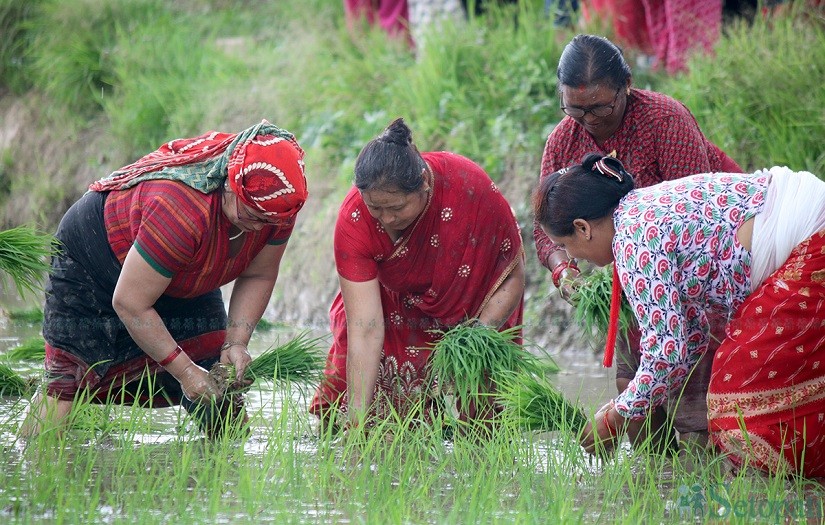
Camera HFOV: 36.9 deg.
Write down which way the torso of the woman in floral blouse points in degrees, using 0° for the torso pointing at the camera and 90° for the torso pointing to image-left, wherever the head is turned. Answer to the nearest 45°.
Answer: approximately 90°

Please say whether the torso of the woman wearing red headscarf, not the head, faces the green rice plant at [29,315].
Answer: no

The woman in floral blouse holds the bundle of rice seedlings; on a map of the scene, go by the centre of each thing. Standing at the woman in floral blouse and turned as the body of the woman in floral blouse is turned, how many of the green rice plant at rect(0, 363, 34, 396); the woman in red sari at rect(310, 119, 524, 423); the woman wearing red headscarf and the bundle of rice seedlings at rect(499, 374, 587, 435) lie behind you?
0

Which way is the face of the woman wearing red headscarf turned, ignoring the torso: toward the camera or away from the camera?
toward the camera

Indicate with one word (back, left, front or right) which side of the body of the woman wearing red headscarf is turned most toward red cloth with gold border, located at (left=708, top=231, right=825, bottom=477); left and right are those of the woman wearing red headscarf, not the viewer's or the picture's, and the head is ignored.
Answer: front

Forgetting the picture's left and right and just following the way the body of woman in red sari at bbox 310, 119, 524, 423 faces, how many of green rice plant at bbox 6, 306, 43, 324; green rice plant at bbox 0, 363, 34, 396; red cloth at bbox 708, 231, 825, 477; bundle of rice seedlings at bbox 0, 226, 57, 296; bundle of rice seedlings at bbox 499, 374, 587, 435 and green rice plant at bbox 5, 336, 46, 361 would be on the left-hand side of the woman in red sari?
2

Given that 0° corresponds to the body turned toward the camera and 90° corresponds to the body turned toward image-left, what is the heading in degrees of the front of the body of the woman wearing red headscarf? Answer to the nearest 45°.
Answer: approximately 315°

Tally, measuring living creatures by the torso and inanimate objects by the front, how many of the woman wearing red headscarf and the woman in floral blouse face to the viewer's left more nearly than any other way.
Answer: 1

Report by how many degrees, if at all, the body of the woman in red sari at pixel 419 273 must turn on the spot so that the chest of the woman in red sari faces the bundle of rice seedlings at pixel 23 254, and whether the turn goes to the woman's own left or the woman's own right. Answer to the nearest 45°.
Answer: approximately 45° to the woman's own right

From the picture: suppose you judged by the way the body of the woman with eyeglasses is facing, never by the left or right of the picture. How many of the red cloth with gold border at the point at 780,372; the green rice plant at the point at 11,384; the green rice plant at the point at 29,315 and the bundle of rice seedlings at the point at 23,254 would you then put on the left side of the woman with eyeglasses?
1

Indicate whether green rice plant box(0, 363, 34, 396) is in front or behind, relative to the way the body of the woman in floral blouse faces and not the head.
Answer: in front

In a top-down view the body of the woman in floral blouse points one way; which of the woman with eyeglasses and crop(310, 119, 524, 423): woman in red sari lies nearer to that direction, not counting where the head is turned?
the woman in red sari

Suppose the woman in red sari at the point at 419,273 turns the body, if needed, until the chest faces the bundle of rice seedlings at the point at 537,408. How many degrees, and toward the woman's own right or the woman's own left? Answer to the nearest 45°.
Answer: approximately 90° to the woman's own left

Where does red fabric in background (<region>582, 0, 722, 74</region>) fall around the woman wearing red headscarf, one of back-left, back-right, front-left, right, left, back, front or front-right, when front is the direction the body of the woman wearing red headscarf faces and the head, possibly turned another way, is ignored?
left

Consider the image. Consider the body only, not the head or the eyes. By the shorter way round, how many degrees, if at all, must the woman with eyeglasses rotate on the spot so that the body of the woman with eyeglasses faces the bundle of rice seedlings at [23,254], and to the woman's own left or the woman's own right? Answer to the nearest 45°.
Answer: approximately 45° to the woman's own right

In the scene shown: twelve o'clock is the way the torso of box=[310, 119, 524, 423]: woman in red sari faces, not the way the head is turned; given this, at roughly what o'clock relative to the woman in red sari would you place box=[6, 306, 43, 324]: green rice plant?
The green rice plant is roughly at 3 o'clock from the woman in red sari.

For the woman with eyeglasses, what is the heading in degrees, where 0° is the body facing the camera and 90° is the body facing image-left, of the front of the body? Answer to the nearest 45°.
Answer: approximately 45°

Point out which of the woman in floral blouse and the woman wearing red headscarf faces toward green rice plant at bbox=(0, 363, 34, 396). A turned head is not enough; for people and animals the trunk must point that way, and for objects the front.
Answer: the woman in floral blouse

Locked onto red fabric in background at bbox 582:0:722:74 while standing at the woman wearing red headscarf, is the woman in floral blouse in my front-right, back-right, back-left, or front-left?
front-right
